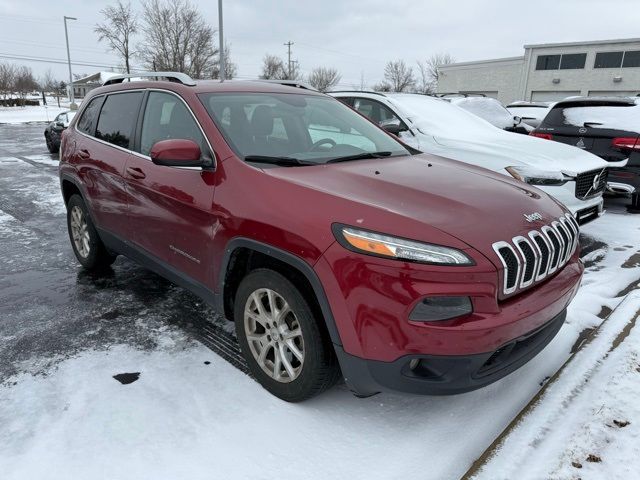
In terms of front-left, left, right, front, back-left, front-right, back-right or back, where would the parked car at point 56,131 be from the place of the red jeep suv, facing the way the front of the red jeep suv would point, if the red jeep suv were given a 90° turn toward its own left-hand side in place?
left

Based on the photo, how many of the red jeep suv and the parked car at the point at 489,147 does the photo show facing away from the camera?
0

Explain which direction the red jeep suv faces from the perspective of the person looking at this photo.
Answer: facing the viewer and to the right of the viewer

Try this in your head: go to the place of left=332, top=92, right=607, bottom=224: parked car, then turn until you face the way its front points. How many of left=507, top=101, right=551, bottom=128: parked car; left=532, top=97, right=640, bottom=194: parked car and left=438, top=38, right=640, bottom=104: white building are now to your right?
0

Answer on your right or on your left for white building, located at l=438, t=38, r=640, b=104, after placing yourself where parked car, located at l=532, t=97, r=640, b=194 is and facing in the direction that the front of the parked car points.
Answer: on your left

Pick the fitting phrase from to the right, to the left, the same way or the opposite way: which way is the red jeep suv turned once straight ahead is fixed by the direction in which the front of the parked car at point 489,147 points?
the same way

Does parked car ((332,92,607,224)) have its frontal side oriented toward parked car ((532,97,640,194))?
no

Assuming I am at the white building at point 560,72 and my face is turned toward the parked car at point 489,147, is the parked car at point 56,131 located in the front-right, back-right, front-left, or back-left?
front-right

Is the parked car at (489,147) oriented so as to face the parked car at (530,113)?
no

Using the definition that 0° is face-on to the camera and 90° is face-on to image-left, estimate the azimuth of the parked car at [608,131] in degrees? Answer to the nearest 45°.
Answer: approximately 225°

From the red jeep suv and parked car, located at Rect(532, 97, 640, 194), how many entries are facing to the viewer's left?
0

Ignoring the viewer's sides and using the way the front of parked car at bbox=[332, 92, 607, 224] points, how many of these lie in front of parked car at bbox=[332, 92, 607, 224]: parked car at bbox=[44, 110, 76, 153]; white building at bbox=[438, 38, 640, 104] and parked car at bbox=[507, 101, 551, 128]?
0

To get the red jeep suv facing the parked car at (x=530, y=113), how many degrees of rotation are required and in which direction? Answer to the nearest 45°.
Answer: approximately 90° to its left

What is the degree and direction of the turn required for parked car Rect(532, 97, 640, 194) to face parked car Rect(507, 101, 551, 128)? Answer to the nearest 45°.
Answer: approximately 45° to its left

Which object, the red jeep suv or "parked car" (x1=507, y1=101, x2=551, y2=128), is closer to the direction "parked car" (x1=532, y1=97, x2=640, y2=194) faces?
the parked car
